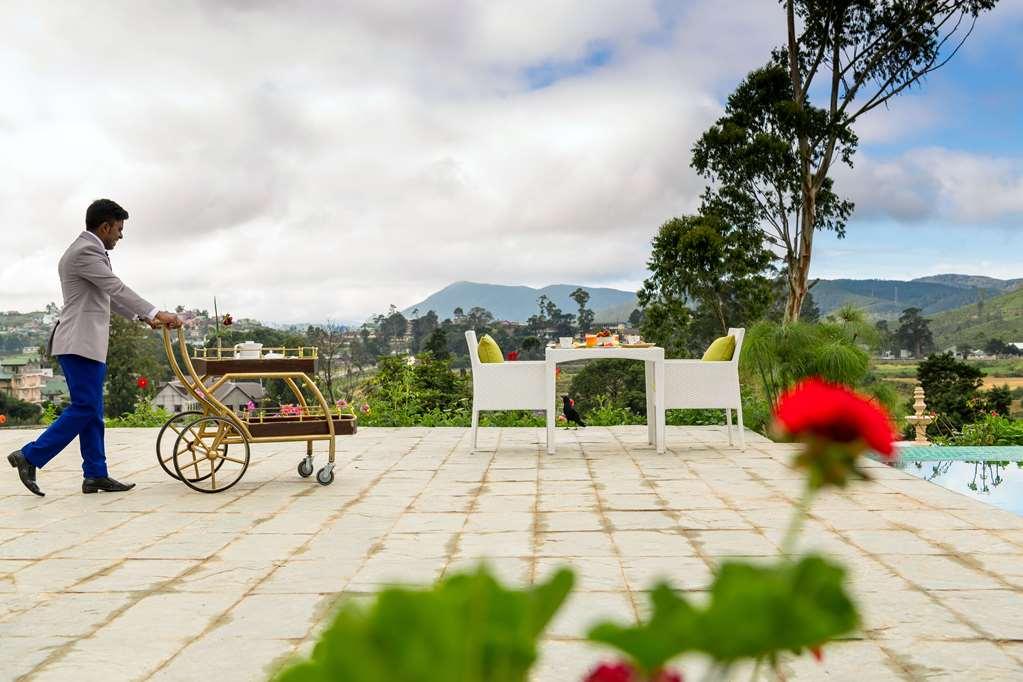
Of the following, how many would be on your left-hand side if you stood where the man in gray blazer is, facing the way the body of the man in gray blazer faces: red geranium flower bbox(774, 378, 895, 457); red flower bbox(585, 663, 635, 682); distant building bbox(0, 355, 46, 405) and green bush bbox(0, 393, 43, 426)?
2

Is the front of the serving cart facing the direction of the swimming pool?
yes

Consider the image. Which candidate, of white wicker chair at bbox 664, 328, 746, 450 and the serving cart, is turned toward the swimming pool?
the serving cart

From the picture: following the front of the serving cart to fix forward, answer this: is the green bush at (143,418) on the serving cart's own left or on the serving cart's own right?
on the serving cart's own left

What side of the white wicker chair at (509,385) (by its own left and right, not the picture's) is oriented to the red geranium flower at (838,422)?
right

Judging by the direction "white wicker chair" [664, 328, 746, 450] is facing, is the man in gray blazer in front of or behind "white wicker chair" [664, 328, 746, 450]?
in front

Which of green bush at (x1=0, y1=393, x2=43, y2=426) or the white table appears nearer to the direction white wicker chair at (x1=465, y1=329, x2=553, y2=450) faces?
the white table

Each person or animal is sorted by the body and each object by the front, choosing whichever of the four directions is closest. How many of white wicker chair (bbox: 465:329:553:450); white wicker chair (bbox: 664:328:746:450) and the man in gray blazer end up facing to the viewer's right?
2

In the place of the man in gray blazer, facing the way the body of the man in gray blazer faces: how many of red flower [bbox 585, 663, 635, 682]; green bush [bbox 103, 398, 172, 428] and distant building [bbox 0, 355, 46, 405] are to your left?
2

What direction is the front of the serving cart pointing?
to the viewer's right

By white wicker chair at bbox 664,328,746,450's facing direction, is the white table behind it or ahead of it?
ahead

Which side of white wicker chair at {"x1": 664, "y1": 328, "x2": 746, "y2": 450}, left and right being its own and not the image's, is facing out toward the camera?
left

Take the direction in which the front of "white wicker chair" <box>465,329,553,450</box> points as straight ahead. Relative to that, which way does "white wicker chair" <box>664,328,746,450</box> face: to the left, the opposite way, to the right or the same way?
the opposite way

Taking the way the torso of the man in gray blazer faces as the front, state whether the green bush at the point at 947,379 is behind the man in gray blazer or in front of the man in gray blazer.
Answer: in front

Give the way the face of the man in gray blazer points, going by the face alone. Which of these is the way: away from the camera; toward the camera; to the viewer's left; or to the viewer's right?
to the viewer's right

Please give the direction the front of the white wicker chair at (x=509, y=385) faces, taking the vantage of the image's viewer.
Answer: facing to the right of the viewer

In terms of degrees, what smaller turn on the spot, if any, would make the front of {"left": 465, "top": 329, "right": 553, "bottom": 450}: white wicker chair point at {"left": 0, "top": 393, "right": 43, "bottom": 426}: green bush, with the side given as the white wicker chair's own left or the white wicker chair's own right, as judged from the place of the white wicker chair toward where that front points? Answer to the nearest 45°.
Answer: approximately 135° to the white wicker chair's own left

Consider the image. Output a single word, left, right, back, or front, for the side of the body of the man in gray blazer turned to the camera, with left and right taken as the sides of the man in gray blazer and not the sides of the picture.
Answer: right

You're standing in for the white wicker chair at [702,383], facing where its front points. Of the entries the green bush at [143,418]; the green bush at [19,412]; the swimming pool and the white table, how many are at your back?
1

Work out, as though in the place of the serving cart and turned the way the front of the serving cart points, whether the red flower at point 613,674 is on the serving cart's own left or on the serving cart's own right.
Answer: on the serving cart's own right
